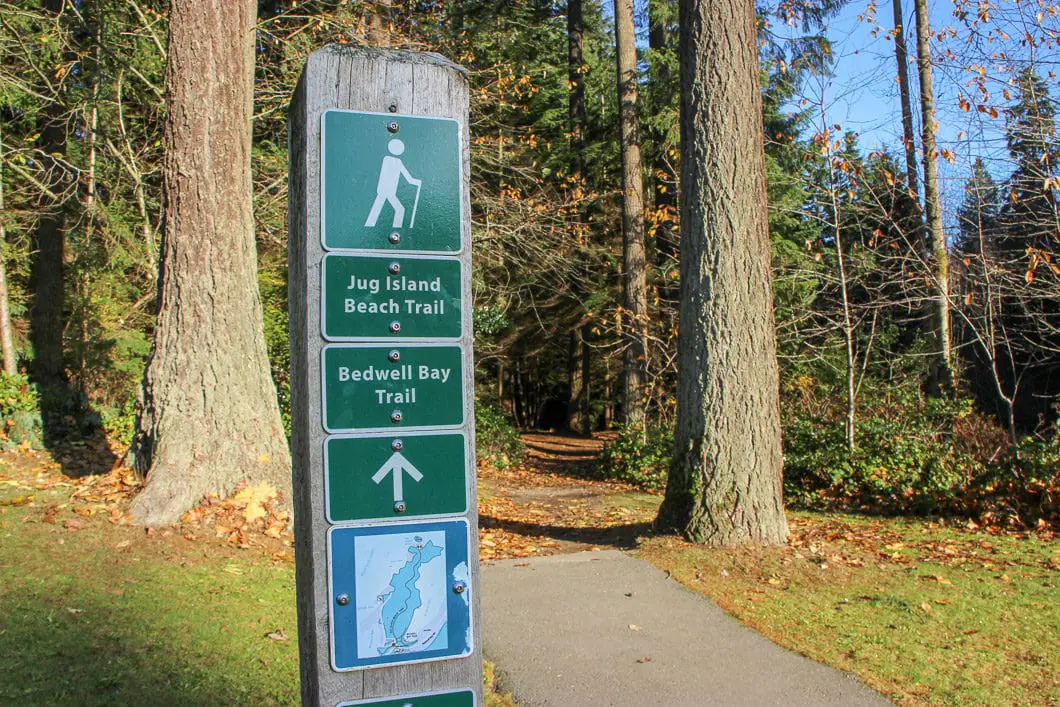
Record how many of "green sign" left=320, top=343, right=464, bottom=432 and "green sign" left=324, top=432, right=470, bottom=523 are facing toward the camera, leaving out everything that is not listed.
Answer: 2

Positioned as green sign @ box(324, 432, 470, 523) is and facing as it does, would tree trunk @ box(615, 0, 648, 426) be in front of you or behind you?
behind

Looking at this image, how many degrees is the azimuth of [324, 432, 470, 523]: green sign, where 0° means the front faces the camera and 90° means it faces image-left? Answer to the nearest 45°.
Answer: approximately 0°

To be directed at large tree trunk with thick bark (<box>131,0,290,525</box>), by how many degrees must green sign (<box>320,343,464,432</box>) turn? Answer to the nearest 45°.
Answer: approximately 180°

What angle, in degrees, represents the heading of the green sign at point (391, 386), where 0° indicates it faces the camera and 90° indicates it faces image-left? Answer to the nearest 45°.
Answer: approximately 0°

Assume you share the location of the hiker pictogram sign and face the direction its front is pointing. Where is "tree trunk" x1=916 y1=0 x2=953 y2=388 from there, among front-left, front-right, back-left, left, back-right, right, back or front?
back-left

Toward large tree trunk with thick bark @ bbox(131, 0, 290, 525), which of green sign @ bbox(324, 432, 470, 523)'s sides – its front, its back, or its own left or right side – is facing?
back

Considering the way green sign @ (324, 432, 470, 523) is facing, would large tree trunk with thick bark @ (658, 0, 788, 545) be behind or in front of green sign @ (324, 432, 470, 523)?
behind

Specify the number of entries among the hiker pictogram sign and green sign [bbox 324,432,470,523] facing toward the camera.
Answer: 2
